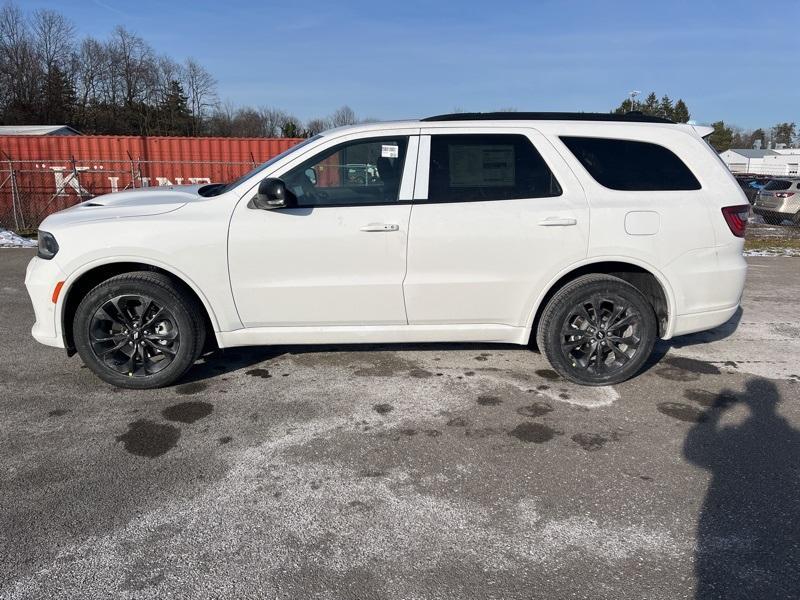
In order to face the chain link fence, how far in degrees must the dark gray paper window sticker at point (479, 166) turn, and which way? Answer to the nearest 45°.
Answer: approximately 135° to its right

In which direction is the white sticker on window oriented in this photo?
toward the camera

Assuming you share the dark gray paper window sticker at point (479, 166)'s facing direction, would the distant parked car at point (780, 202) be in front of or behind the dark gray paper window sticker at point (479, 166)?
behind

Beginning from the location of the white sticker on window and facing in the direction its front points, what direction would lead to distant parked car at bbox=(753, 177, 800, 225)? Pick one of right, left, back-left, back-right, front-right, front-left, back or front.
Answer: back-left

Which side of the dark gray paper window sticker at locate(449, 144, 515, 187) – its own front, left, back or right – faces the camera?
front

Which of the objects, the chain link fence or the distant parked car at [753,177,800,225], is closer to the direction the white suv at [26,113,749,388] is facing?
the chain link fence

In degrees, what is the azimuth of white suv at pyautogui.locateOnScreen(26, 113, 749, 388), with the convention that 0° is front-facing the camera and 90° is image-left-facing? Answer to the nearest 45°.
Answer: approximately 90°
